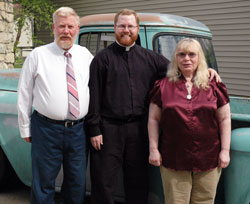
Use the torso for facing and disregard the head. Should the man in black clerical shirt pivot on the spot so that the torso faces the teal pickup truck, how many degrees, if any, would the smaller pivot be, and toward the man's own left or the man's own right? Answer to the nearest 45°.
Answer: approximately 180°

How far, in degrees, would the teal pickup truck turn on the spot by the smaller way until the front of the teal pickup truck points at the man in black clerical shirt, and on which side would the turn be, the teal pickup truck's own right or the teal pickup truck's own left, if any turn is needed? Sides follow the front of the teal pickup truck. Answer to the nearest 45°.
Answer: approximately 135° to the teal pickup truck's own left

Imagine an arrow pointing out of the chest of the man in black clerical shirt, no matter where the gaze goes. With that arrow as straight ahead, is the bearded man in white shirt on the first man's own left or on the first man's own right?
on the first man's own right

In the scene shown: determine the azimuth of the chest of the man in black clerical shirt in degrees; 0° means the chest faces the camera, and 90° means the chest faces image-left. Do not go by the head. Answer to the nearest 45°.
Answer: approximately 0°

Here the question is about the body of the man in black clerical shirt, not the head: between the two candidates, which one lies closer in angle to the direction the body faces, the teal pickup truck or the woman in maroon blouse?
the woman in maroon blouse

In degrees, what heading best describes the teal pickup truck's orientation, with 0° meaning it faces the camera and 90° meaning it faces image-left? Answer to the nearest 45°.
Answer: approximately 135°

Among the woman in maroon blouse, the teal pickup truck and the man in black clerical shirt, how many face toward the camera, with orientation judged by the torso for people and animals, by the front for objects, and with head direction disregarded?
2

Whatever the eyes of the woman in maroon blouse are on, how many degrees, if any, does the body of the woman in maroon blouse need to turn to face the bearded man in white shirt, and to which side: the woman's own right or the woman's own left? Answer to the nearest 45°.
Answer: approximately 90° to the woman's own right
